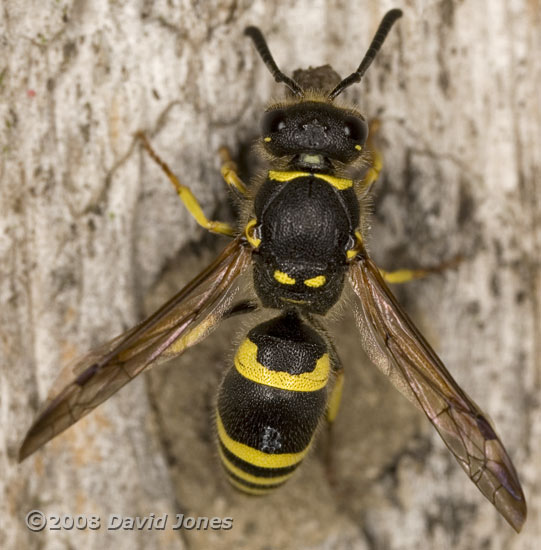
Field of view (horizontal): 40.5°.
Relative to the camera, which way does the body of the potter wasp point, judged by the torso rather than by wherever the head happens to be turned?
away from the camera
